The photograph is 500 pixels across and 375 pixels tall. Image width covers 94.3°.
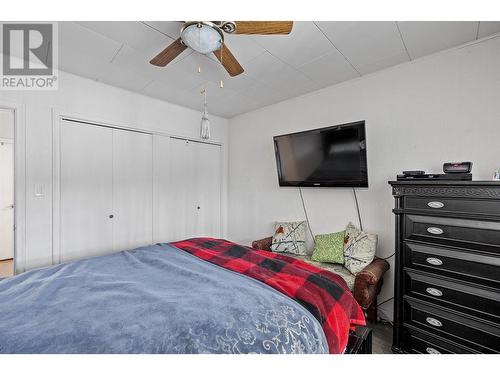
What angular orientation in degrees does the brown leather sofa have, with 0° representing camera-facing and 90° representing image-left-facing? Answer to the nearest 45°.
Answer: approximately 45°

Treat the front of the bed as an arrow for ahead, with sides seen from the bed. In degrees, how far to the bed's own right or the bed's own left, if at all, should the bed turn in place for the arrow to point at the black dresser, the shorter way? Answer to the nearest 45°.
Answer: approximately 45° to the bed's own right

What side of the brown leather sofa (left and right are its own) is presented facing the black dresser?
left

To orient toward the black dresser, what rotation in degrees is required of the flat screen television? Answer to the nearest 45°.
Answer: approximately 90° to its left

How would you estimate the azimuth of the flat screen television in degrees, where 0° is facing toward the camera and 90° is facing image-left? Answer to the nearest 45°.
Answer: approximately 45°

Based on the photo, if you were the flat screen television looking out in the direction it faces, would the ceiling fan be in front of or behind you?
in front

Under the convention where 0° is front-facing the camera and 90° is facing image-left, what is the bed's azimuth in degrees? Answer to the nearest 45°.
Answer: approximately 225°

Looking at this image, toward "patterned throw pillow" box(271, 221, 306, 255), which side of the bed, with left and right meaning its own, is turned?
front

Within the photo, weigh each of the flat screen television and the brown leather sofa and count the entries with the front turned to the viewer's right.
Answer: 0

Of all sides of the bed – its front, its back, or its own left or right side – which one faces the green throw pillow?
front
